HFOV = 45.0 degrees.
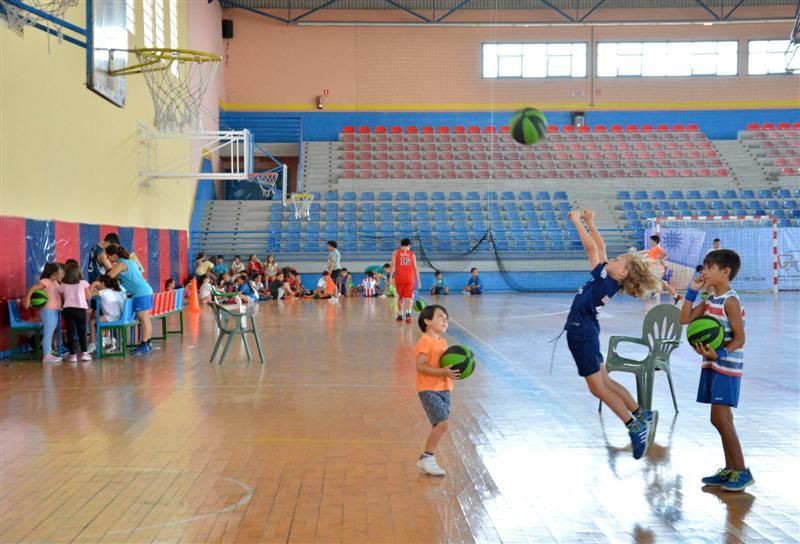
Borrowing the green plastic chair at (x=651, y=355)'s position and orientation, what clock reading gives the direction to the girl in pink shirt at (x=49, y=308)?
The girl in pink shirt is roughly at 2 o'clock from the green plastic chair.

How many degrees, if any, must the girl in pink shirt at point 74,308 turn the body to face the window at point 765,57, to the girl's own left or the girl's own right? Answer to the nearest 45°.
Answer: approximately 45° to the girl's own right

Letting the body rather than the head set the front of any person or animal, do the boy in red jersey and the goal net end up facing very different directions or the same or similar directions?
very different directions

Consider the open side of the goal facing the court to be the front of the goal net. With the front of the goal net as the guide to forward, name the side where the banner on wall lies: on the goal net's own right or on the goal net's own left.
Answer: on the goal net's own left

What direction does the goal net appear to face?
toward the camera

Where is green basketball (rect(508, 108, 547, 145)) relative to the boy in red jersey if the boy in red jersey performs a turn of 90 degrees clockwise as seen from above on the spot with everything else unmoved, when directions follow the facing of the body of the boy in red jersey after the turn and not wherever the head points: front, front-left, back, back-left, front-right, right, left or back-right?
right

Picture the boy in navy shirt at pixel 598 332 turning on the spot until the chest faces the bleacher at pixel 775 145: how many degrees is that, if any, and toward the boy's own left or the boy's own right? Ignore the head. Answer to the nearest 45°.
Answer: approximately 90° to the boy's own right

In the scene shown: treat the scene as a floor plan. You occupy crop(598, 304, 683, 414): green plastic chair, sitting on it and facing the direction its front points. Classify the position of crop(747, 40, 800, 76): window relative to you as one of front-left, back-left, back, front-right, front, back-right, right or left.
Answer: back-right

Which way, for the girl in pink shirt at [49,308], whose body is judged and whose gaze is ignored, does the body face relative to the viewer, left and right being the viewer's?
facing to the right of the viewer

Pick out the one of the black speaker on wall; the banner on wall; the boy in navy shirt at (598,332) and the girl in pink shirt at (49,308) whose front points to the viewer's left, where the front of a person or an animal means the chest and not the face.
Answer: the boy in navy shirt

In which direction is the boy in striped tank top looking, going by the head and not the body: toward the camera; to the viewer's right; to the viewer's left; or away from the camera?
to the viewer's left

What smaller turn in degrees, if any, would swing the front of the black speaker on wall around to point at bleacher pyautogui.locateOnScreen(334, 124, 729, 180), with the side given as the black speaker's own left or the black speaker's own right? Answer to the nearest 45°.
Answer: approximately 90° to the black speaker's own left

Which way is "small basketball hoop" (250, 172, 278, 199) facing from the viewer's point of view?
to the viewer's right

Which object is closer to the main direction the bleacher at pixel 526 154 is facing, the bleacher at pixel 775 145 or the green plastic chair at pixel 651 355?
the green plastic chair

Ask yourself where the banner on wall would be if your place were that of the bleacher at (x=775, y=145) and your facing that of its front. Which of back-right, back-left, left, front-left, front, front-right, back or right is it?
front

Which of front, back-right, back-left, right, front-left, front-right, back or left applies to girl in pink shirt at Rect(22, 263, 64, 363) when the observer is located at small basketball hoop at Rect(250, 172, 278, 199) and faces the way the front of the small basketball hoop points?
right

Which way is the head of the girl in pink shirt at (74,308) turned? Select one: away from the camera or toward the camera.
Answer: away from the camera
